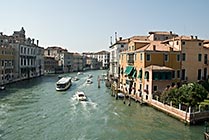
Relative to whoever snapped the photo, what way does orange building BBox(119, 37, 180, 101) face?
facing the viewer and to the left of the viewer

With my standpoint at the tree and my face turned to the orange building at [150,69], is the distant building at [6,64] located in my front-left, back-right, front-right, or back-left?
front-left

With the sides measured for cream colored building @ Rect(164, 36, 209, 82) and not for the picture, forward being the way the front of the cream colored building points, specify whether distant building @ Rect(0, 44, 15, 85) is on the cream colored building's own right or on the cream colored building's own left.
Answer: on the cream colored building's own right

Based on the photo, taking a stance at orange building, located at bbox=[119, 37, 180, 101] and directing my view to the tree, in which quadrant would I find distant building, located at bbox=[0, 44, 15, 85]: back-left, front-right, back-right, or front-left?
back-right

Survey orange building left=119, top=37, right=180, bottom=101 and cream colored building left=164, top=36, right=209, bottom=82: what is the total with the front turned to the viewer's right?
0

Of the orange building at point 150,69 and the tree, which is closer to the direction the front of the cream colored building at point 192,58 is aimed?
the tree

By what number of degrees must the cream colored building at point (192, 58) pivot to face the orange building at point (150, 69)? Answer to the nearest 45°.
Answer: approximately 45° to its right

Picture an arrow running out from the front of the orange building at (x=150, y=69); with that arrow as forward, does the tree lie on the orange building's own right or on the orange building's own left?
on the orange building's own left
